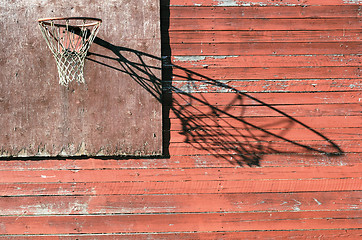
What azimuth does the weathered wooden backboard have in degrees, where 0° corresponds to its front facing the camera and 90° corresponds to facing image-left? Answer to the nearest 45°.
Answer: approximately 0°
